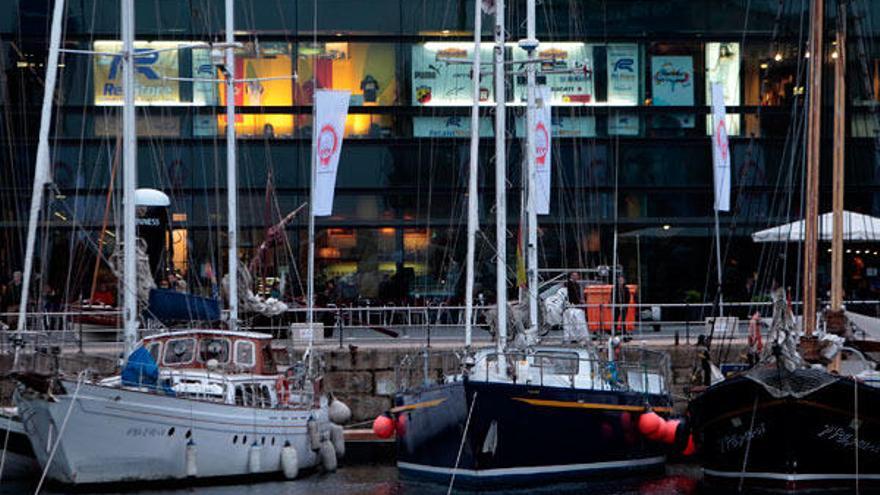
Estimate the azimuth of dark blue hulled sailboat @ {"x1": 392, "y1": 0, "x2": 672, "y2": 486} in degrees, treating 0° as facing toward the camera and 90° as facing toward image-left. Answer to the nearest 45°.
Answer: approximately 45°

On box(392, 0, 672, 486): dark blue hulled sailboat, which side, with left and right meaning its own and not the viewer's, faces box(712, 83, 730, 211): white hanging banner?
back

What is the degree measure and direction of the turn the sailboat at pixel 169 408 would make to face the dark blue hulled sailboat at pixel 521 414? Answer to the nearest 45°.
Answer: approximately 135° to its left

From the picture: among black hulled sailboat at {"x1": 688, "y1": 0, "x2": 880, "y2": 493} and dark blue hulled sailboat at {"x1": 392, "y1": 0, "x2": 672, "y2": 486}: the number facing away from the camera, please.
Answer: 0

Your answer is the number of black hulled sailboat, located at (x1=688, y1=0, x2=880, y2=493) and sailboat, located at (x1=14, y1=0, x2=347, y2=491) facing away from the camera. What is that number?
0

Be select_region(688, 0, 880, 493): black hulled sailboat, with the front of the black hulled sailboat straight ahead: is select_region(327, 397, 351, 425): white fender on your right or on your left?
on your right
